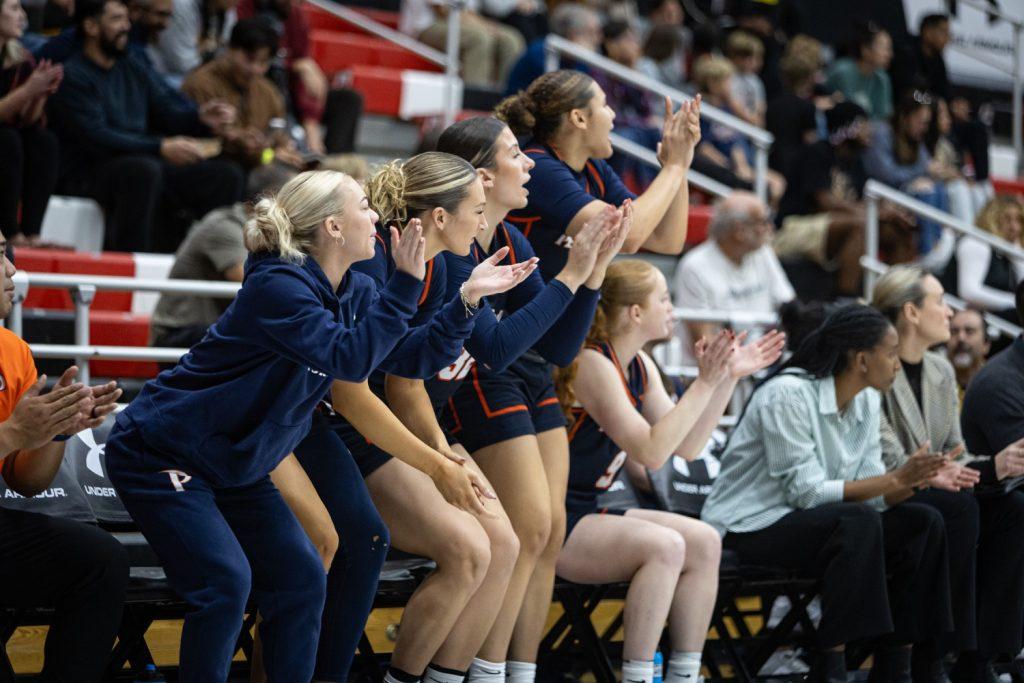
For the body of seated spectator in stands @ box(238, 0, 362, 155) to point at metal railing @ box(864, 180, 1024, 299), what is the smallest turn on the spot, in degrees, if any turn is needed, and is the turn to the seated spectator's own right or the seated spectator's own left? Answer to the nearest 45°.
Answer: approximately 45° to the seated spectator's own left

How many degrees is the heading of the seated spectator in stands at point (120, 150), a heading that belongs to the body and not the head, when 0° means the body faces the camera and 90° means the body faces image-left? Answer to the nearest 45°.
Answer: approximately 315°

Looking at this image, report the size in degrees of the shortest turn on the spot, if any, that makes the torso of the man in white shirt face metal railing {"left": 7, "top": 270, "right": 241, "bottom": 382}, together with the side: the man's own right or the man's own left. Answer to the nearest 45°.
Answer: approximately 90° to the man's own right

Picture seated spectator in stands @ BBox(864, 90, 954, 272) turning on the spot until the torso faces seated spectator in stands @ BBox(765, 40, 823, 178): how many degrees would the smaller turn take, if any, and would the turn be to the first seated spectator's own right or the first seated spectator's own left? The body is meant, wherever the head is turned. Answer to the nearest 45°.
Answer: approximately 135° to the first seated spectator's own right

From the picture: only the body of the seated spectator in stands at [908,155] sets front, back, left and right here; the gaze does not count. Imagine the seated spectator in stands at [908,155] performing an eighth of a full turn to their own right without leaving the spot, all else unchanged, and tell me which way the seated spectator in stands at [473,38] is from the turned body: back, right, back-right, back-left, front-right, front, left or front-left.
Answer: right

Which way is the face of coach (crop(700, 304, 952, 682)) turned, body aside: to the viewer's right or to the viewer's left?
to the viewer's right

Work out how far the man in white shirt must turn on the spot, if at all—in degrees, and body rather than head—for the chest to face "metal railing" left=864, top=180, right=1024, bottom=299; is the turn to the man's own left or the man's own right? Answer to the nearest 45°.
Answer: approximately 90° to the man's own left

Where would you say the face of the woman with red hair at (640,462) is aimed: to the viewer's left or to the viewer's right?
to the viewer's right

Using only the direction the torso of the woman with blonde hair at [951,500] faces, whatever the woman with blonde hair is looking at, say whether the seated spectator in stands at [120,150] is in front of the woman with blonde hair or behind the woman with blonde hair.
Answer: behind
